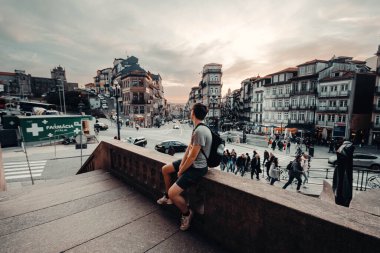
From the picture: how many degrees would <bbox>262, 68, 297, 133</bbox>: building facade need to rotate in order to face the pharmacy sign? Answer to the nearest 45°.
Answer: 0° — it already faces it

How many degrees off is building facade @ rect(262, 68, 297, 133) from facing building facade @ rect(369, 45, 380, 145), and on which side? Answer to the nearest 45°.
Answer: approximately 90° to its left

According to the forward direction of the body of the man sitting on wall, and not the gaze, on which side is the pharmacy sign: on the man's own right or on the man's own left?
on the man's own right

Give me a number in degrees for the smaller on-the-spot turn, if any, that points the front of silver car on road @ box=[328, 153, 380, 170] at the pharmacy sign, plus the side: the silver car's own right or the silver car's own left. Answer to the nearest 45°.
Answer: approximately 45° to the silver car's own left

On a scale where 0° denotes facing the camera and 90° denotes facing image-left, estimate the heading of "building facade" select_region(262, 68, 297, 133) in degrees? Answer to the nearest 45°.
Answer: approximately 45°

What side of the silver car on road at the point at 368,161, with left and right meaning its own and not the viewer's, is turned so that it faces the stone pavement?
left

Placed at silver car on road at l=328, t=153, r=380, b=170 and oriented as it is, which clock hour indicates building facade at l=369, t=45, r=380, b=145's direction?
The building facade is roughly at 3 o'clock from the silver car on road.

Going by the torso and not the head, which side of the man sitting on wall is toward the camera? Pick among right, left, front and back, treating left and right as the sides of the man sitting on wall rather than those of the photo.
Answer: left

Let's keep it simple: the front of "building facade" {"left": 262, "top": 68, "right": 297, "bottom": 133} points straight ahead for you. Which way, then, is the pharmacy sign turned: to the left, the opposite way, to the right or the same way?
to the left
